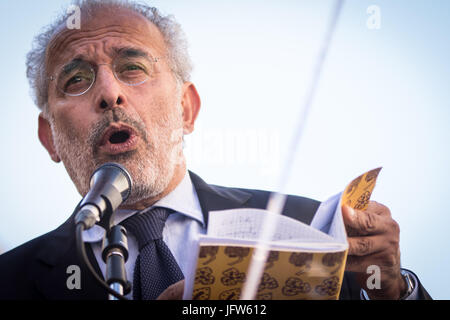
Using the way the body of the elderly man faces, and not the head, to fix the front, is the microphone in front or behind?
in front

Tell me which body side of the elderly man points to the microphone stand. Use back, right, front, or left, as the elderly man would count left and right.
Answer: front

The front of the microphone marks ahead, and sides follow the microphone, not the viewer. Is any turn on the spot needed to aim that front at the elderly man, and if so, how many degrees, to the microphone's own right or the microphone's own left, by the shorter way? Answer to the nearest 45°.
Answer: approximately 45° to the microphone's own left

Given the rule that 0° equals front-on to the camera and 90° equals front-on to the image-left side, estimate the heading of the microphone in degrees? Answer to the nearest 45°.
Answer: approximately 225°

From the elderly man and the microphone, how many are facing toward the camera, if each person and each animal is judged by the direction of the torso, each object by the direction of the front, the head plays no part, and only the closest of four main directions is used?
1

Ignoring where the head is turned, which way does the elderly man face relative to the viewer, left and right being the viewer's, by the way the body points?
facing the viewer
